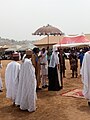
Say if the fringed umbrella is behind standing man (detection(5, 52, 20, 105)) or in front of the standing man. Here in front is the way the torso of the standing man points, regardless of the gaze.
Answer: in front

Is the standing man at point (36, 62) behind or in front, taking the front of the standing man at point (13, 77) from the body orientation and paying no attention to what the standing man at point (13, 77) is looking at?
in front

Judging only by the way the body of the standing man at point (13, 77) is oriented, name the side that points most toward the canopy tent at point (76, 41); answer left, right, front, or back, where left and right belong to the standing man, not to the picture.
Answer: front

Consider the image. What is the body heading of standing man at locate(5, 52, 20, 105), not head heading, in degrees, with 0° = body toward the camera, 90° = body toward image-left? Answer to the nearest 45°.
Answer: approximately 225°
